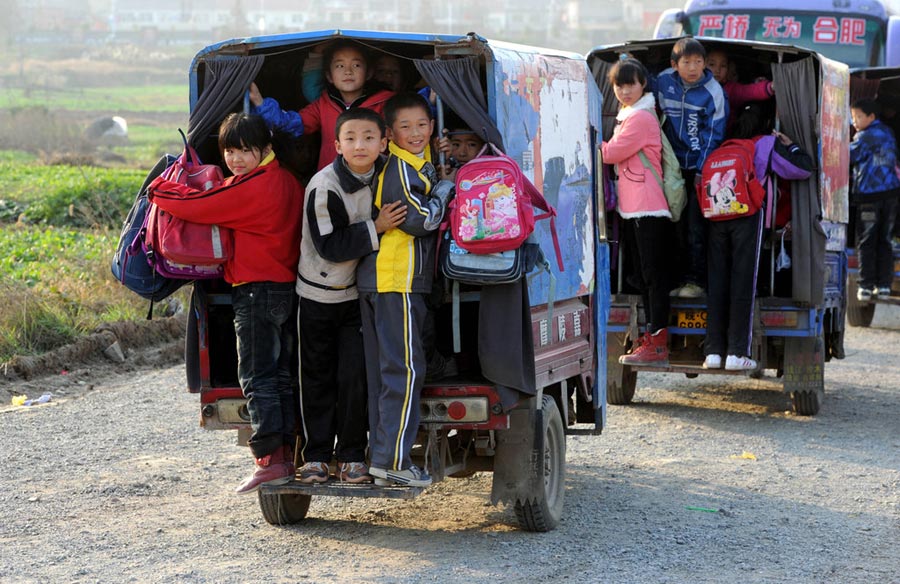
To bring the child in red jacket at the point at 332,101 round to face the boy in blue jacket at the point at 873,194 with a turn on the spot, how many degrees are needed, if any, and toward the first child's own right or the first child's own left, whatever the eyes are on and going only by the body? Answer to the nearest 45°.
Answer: approximately 135° to the first child's own left

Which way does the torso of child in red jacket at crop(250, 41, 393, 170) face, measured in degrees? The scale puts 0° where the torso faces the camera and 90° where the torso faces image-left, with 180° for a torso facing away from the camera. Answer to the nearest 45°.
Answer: approximately 0°

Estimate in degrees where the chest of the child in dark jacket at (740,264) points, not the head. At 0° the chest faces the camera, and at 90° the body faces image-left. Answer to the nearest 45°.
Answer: approximately 180°

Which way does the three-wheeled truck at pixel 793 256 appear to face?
away from the camera

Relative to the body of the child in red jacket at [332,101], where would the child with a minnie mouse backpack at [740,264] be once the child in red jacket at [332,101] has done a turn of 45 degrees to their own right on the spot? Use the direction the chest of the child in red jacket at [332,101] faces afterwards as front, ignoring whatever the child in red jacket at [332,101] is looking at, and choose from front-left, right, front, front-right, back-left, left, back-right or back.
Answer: back

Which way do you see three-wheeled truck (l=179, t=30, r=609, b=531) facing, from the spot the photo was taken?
facing away from the viewer
